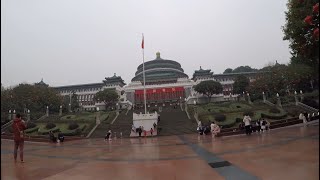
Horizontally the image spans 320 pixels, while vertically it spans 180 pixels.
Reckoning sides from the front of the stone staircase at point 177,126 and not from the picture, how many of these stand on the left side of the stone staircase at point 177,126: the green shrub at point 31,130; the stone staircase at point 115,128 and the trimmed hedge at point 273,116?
1

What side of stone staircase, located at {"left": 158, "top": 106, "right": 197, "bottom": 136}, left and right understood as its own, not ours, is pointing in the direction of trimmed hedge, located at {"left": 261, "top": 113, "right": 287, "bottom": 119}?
left

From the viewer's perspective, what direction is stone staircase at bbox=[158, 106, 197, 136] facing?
toward the camera

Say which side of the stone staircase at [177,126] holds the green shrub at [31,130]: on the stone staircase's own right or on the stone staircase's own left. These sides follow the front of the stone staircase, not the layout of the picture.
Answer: on the stone staircase's own right

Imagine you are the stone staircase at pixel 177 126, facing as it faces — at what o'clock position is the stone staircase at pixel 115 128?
the stone staircase at pixel 115 128 is roughly at 3 o'clock from the stone staircase at pixel 177 126.
